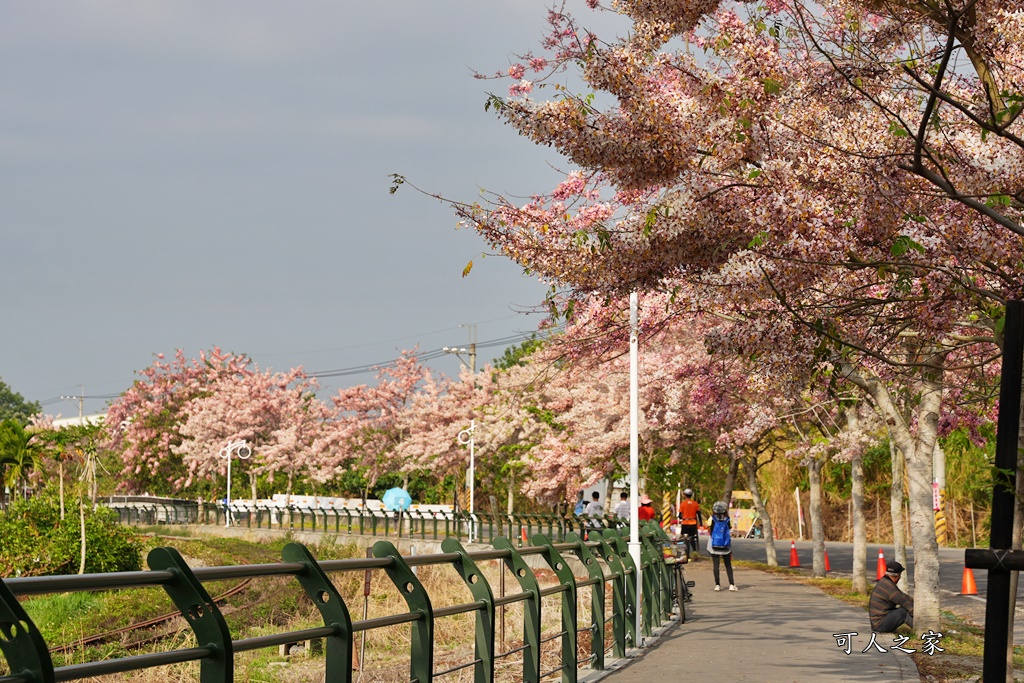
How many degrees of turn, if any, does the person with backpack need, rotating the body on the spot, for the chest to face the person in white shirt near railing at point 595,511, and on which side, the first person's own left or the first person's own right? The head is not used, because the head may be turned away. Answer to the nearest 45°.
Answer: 0° — they already face them

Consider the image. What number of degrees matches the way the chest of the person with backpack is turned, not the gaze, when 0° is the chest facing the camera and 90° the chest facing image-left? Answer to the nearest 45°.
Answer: approximately 180°

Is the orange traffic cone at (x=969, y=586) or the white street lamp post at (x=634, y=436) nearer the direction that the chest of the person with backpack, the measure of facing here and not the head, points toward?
the orange traffic cone

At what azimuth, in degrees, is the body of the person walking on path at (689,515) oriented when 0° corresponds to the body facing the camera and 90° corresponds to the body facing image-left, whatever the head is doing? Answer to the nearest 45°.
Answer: approximately 180°

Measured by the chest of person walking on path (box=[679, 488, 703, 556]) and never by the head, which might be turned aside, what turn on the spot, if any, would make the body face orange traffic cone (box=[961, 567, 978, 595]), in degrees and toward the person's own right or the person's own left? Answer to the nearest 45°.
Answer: approximately 135° to the person's own right

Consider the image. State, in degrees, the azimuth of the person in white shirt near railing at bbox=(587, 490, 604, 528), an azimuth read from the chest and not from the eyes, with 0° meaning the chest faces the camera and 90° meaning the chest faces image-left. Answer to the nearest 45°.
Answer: approximately 180°

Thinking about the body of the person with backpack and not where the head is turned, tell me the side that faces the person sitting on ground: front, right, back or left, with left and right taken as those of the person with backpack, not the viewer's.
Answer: back

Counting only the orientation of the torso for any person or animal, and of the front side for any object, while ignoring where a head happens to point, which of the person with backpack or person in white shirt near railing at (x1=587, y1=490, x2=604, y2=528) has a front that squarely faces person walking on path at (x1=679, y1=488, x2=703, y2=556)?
the person with backpack
